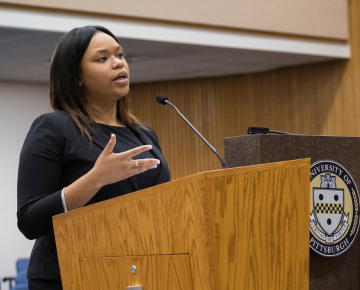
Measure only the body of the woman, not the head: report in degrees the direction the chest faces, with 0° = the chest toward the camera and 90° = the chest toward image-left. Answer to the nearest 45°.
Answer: approximately 315°
